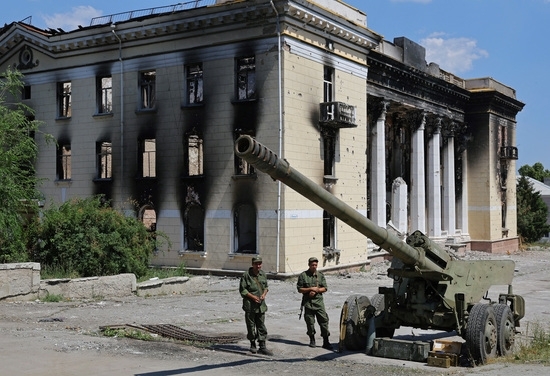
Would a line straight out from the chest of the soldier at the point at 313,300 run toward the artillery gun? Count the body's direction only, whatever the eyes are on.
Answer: no

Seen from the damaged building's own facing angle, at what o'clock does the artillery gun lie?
The artillery gun is roughly at 1 o'clock from the damaged building.

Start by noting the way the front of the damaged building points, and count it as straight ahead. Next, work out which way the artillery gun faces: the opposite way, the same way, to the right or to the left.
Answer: to the right

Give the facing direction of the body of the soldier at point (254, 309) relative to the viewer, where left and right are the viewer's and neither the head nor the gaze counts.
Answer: facing the viewer and to the right of the viewer

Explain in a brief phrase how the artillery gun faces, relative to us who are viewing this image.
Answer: facing the viewer and to the left of the viewer

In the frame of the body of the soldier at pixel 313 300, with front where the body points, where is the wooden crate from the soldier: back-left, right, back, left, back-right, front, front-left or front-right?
front-left

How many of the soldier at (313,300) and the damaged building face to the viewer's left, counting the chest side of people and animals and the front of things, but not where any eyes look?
0

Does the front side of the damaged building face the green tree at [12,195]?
no

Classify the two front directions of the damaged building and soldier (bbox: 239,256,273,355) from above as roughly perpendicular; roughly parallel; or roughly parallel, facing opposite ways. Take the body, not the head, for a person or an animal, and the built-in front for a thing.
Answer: roughly parallel

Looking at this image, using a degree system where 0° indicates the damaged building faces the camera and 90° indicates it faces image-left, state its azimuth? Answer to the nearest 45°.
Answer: approximately 315°

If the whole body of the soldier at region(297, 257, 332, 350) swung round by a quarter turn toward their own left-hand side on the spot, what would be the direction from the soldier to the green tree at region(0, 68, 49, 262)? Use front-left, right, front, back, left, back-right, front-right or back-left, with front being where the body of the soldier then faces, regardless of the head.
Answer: back-left

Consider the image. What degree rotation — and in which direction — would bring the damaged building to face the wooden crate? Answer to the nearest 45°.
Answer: approximately 45° to its right

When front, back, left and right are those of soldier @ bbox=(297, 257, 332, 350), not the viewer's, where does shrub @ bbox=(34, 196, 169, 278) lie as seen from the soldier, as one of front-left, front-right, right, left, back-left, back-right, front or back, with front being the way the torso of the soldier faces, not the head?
back-right

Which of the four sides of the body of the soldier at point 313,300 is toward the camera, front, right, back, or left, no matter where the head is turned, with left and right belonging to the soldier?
front

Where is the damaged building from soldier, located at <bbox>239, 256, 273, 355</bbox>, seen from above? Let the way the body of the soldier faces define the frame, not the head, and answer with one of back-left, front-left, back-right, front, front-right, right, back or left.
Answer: back-left
